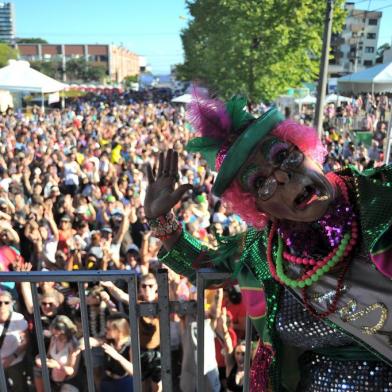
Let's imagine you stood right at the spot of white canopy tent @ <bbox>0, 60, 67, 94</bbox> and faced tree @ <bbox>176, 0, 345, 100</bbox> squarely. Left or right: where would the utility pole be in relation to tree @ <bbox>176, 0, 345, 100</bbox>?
right

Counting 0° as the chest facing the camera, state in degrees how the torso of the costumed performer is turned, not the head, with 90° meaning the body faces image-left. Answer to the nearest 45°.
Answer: approximately 0°

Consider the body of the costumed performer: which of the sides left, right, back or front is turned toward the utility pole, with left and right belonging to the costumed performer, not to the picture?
back

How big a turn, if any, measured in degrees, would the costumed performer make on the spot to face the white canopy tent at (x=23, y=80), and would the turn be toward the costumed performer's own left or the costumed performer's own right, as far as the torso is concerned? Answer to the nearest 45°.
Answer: approximately 135° to the costumed performer's own right

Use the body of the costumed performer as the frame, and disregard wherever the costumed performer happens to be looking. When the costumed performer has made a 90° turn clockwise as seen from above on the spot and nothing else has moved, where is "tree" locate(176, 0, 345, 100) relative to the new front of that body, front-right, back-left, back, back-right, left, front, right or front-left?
right
